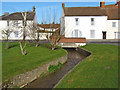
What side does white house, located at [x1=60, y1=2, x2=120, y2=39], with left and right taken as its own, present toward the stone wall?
front

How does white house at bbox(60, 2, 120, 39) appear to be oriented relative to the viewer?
toward the camera
